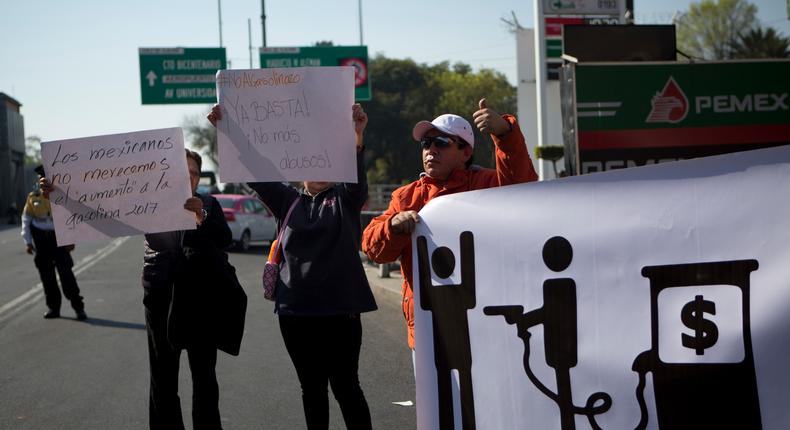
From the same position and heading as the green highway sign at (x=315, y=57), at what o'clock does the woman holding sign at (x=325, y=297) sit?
The woman holding sign is roughly at 12 o'clock from the green highway sign.

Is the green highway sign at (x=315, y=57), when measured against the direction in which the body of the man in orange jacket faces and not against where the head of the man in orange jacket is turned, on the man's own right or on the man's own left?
on the man's own right

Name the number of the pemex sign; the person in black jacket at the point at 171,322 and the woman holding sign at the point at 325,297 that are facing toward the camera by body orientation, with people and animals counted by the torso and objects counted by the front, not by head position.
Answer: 3

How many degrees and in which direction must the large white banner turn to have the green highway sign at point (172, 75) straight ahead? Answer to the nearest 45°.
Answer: approximately 135° to its right

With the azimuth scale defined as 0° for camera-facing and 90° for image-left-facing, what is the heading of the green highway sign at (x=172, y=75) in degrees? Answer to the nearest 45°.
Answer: approximately 0°

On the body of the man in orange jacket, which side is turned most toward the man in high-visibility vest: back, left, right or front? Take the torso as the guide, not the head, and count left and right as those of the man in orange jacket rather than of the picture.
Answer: right

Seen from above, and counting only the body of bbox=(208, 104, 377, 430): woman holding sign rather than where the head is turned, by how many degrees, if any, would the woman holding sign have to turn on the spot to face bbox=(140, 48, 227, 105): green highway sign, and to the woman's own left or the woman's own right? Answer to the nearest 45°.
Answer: approximately 180°

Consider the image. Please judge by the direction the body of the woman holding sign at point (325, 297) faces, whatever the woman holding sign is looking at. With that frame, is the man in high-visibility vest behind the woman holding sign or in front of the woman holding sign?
behind

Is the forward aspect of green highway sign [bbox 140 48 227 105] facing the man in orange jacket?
yes

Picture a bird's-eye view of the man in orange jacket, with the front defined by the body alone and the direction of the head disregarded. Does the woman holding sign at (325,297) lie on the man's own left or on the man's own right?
on the man's own right
